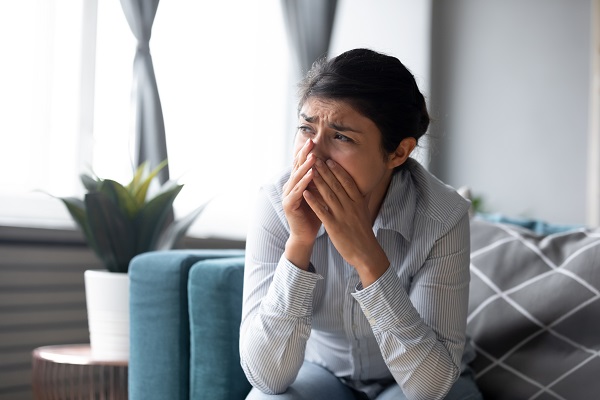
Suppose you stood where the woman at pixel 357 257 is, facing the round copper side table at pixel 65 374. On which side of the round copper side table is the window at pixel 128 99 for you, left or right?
right

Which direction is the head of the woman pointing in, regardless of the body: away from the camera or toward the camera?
toward the camera

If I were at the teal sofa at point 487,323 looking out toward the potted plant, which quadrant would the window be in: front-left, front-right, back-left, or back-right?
front-right

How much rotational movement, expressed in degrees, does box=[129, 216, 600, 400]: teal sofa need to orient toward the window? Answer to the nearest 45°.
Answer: approximately 135° to its right

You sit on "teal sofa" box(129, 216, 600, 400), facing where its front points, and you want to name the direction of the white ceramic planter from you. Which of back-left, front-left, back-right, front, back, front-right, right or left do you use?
right

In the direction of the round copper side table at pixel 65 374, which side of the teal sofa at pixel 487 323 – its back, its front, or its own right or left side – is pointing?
right

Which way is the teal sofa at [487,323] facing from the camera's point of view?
toward the camera
